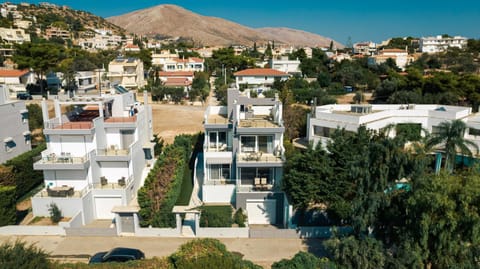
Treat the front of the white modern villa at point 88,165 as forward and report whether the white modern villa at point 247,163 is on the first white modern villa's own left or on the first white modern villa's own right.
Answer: on the first white modern villa's own left

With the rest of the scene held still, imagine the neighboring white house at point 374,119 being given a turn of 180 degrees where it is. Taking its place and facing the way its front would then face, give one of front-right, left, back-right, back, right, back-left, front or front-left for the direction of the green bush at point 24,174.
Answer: back-left

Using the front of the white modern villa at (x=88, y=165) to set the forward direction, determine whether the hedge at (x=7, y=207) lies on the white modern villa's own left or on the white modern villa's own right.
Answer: on the white modern villa's own right

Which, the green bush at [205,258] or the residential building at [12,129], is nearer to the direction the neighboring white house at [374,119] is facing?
the green bush

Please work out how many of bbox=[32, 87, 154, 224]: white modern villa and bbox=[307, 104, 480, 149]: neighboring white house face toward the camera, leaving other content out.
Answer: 2

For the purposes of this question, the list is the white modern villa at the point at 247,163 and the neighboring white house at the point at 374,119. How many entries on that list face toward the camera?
2

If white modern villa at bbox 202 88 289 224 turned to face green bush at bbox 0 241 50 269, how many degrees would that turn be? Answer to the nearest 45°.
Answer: approximately 45° to its right

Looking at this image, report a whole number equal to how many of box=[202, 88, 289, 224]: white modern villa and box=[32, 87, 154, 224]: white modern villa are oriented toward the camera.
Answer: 2

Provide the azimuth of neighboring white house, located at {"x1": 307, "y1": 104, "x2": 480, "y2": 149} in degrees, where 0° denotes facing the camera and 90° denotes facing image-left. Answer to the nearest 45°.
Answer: approximately 0°

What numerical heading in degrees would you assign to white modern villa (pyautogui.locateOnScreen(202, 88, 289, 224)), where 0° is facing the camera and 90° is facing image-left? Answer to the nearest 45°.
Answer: approximately 0°

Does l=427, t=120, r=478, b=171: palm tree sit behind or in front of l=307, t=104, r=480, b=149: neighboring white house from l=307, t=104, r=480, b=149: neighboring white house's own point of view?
in front
